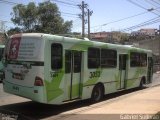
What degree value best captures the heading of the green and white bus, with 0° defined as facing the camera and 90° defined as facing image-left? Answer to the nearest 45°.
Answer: approximately 225°
